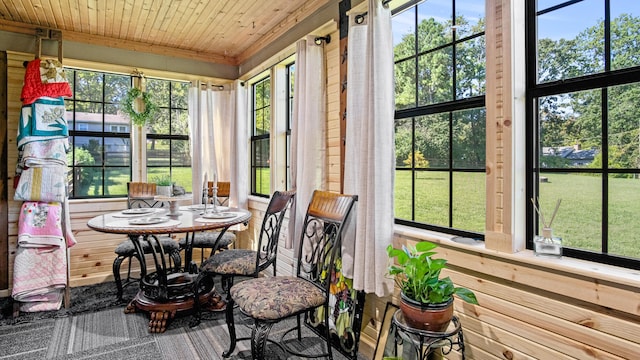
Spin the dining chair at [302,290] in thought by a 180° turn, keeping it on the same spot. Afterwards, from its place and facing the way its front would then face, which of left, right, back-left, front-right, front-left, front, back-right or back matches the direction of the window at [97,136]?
left

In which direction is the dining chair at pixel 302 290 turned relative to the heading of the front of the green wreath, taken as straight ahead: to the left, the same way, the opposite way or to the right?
to the right

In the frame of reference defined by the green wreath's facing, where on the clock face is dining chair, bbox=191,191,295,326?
The dining chair is roughly at 11 o'clock from the green wreath.

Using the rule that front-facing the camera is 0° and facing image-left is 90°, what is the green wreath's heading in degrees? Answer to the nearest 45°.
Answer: approximately 0°

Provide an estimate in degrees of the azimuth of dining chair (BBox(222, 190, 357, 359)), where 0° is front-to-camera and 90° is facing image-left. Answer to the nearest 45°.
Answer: approximately 45°

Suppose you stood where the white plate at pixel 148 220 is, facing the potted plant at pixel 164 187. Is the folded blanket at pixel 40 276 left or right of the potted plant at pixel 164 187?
left

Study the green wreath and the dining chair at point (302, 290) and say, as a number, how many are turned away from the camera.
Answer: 0

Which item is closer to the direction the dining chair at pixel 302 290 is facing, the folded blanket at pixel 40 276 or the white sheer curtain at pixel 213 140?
the folded blanket

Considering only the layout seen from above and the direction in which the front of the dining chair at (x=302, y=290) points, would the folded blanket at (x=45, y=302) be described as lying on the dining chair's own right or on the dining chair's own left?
on the dining chair's own right
